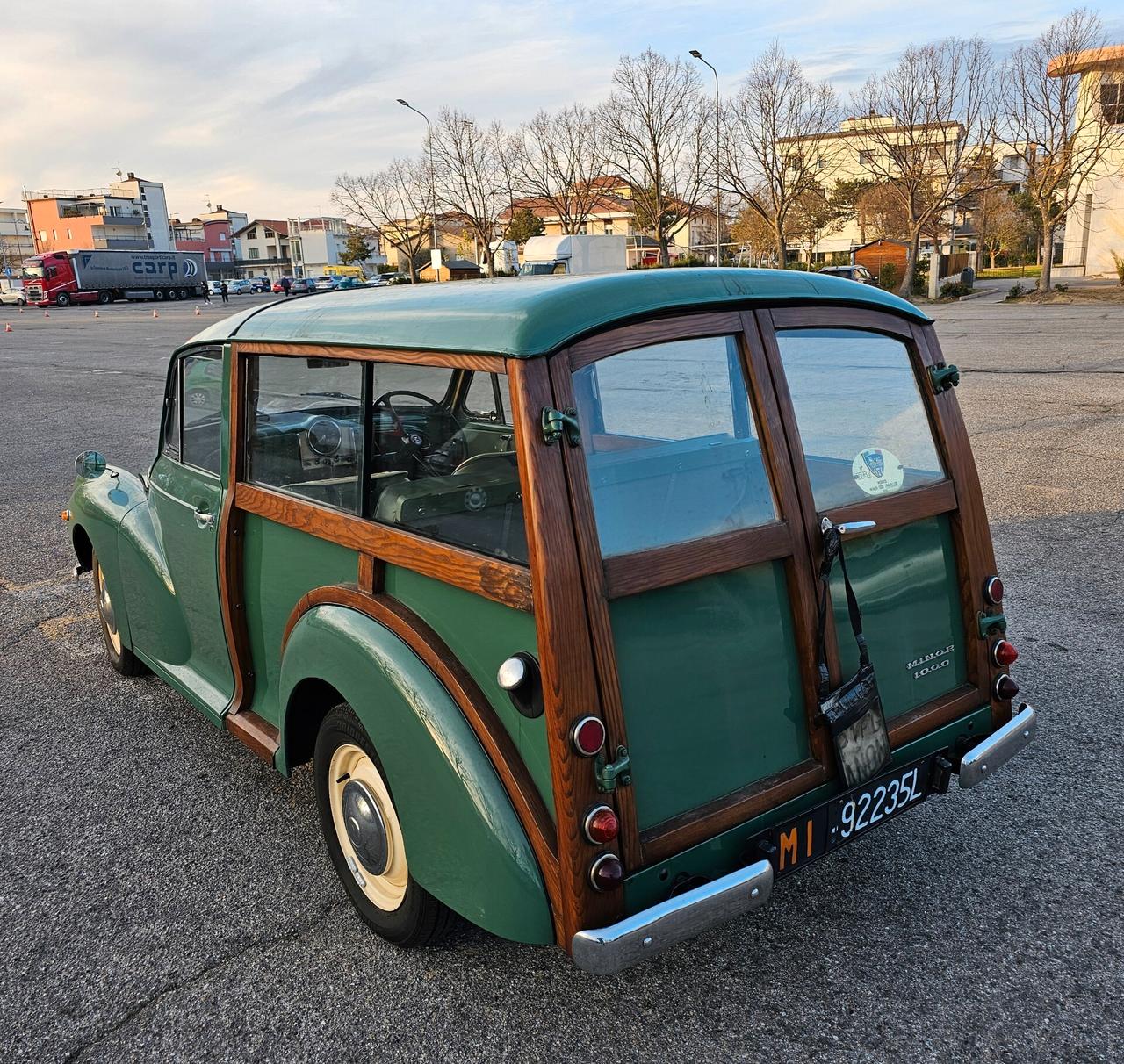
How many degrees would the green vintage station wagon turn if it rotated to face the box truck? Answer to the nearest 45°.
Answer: approximately 45° to its right

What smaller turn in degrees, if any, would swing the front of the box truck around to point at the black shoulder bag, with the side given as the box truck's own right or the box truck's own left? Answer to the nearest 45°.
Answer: approximately 45° to the box truck's own left

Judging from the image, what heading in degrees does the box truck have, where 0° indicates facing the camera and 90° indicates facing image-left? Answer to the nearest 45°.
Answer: approximately 45°

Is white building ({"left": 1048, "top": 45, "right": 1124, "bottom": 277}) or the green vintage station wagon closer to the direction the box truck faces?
the green vintage station wagon

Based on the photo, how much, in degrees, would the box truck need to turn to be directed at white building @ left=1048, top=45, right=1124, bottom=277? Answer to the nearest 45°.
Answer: approximately 135° to its left

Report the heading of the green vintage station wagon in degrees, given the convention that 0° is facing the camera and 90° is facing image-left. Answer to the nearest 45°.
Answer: approximately 135°

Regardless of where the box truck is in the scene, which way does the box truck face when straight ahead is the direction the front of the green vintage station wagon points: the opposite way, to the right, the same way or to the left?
to the left

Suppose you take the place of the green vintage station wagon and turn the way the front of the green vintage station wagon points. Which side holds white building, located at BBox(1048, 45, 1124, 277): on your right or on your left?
on your right
